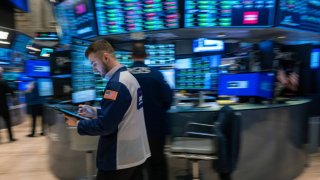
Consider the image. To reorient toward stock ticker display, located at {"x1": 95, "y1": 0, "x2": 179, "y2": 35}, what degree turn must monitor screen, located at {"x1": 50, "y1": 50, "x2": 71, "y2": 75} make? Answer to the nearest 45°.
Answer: approximately 90° to its left

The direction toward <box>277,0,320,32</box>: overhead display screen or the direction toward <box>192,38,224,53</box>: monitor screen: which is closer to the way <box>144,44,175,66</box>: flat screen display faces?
the overhead display screen

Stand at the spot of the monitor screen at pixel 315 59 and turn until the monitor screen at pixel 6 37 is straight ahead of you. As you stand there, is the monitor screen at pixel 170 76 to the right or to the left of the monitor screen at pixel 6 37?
left

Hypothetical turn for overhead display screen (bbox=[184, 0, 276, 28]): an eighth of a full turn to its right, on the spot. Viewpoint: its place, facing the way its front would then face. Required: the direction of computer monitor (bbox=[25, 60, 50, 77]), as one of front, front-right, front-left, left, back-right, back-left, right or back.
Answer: front-right

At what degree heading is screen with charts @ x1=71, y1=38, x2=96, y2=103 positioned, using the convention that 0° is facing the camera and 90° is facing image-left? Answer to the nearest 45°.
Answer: approximately 315°

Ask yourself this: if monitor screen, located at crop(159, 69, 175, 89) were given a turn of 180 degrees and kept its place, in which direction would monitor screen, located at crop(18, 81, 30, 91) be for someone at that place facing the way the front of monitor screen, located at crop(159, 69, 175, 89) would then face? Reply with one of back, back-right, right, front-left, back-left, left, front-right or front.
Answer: front-left

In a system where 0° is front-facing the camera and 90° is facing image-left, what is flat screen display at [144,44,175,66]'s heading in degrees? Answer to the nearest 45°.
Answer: approximately 0°

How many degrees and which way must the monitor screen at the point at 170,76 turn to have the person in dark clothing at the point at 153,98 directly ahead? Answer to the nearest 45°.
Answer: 0° — it already faces them

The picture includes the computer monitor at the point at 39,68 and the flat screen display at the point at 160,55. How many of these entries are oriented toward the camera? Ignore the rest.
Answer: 2

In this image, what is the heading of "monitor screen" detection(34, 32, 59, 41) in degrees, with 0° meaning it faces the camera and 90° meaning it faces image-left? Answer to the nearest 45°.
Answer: approximately 0°

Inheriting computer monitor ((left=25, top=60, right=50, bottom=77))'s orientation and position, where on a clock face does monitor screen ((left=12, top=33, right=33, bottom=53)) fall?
The monitor screen is roughly at 6 o'clock from the computer monitor.

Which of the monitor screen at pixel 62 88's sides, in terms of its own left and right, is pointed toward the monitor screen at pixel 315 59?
left

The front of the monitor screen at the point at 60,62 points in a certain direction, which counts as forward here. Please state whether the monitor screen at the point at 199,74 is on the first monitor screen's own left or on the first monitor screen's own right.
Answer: on the first monitor screen's own left

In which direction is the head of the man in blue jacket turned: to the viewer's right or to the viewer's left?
to the viewer's left

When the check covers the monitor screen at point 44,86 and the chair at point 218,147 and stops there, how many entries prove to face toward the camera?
1
